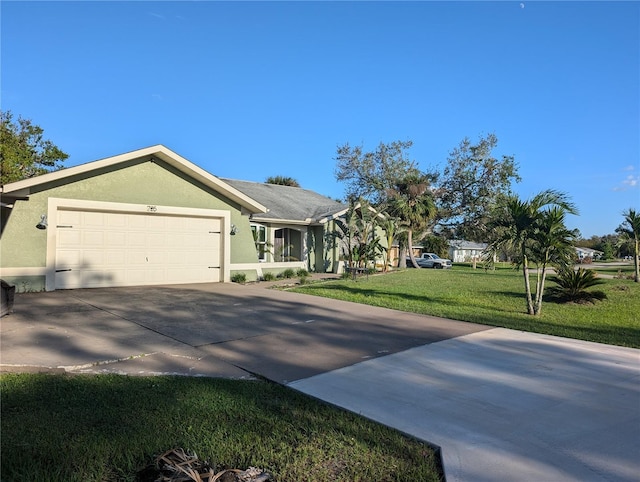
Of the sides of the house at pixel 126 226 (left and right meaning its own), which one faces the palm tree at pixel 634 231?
left

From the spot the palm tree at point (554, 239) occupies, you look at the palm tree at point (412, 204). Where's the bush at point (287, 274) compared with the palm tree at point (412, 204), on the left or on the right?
left

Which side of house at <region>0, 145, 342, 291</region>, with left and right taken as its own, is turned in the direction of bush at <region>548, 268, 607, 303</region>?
left

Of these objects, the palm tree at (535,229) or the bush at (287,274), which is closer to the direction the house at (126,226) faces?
the palm tree

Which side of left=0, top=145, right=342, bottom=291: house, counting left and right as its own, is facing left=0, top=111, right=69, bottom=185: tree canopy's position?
back

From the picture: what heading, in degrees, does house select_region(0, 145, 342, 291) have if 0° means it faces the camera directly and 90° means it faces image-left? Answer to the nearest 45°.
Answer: approximately 0°

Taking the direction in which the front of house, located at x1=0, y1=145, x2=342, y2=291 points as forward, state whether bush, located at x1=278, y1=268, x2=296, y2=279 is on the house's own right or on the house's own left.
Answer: on the house's own left

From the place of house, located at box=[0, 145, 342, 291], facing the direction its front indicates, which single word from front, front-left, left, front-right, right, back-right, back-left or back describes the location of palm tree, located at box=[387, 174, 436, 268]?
back-left

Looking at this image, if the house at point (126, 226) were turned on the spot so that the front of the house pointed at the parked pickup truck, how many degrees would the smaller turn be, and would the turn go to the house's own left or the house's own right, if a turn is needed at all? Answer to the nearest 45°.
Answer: approximately 135° to the house's own left

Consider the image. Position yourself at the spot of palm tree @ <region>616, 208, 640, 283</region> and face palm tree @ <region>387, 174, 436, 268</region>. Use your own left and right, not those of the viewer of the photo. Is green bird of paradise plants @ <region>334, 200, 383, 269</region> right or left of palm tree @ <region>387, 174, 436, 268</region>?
left

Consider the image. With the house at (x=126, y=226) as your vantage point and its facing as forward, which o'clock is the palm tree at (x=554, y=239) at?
The palm tree is roughly at 10 o'clock from the house.
